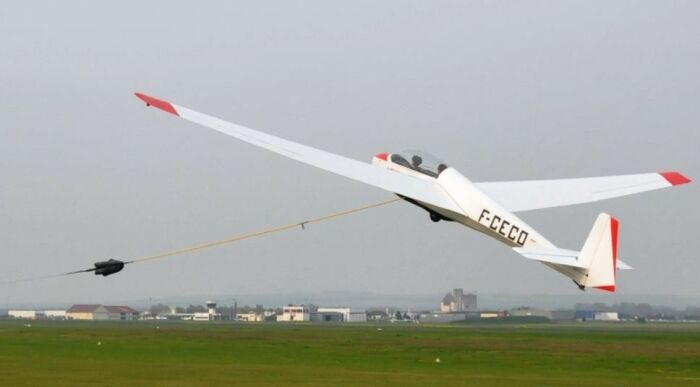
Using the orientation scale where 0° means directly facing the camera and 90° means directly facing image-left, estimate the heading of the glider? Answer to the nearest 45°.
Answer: approximately 135°
